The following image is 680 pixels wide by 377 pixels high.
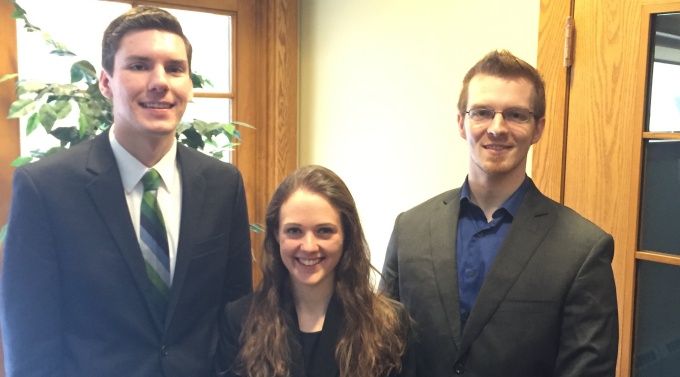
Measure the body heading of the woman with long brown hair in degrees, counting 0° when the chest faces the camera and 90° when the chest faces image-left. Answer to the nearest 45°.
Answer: approximately 0°

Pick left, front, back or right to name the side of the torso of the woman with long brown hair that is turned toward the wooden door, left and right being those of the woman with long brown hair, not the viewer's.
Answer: left
